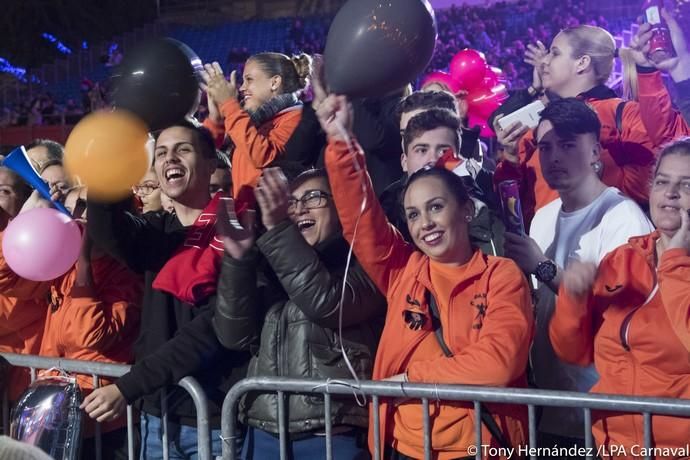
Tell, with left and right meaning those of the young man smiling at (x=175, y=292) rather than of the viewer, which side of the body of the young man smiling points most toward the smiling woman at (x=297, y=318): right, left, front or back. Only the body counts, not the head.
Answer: left

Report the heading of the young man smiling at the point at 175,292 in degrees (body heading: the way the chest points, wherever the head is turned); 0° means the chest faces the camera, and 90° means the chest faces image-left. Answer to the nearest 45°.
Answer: approximately 45°

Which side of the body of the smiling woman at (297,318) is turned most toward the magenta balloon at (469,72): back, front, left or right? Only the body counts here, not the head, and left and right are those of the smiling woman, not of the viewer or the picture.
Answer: back

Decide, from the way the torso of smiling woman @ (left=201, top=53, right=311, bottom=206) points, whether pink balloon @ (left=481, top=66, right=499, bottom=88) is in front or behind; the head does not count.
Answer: behind

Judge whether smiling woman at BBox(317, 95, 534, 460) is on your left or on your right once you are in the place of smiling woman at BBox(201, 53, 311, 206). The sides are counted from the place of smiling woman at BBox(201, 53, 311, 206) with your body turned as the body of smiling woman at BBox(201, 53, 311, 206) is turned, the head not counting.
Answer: on your left

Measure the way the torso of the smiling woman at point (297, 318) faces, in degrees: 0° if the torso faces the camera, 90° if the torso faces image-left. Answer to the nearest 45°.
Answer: approximately 45°

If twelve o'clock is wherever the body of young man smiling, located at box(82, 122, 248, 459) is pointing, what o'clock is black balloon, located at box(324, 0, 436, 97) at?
The black balloon is roughly at 9 o'clock from the young man smiling.

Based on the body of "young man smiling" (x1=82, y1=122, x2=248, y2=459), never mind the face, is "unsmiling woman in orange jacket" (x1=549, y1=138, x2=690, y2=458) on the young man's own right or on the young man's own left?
on the young man's own left
